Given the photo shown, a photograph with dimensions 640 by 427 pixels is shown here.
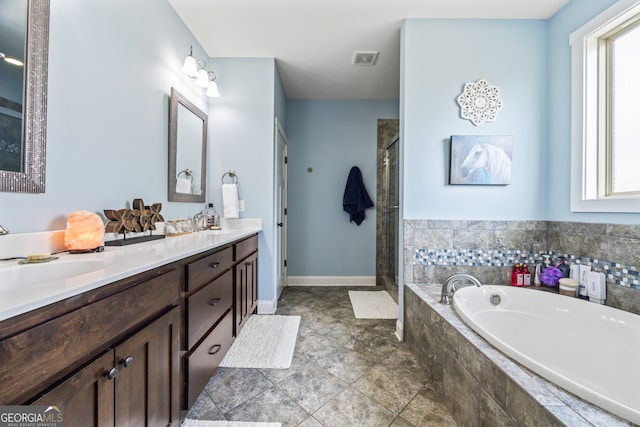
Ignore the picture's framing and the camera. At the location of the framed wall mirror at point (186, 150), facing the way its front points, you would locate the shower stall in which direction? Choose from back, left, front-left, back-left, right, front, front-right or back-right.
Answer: front-left

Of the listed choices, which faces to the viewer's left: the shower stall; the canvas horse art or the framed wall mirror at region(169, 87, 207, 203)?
the shower stall

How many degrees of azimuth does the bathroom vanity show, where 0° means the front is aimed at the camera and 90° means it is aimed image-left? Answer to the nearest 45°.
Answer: approximately 315°

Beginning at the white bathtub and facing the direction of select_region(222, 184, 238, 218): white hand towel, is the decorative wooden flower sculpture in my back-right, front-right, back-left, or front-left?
front-left

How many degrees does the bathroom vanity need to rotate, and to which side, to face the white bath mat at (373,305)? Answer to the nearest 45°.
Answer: approximately 90° to its left

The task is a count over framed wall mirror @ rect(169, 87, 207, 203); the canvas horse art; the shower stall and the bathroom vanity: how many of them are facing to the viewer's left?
1

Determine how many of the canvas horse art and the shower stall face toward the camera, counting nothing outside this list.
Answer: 1

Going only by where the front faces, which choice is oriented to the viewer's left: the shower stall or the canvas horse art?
the shower stall

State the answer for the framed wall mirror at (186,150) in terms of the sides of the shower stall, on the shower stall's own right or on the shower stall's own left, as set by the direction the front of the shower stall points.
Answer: on the shower stall's own left

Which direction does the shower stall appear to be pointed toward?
to the viewer's left

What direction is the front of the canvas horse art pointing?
toward the camera

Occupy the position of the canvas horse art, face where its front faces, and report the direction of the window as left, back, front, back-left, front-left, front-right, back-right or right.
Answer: left

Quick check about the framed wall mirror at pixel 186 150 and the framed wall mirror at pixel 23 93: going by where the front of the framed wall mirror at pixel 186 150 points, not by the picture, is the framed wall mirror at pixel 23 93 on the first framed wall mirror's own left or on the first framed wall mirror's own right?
on the first framed wall mirror's own right

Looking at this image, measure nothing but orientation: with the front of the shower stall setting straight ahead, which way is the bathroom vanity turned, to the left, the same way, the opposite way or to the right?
the opposite way

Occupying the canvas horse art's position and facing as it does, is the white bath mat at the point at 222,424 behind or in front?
in front

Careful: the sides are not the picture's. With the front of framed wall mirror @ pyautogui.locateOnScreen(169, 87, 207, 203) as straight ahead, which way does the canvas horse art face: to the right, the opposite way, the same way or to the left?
to the right

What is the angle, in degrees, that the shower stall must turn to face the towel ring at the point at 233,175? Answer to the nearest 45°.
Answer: approximately 45° to its left
